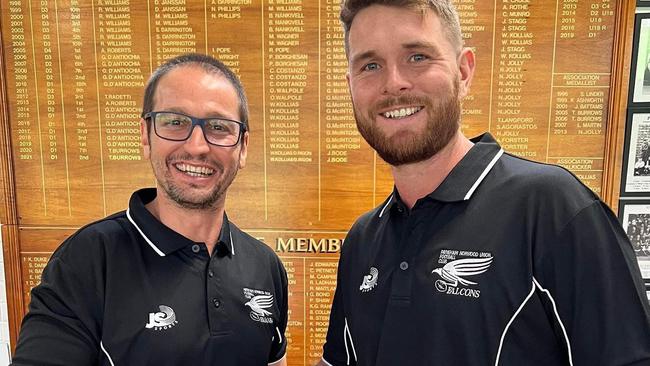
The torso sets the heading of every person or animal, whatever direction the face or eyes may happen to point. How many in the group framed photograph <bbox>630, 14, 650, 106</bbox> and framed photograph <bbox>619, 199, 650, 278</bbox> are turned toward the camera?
2

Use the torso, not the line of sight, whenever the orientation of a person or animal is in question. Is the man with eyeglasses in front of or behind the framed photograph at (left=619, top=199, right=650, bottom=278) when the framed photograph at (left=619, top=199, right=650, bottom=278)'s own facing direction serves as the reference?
in front

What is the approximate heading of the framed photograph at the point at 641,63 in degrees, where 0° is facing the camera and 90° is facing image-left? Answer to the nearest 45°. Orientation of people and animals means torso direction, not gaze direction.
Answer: approximately 0°

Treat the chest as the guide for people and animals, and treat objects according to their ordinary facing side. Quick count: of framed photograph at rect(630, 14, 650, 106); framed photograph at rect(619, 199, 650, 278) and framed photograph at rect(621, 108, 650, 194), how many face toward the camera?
3

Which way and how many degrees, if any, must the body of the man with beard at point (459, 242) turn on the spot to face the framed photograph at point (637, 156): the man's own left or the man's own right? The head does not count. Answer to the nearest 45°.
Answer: approximately 180°

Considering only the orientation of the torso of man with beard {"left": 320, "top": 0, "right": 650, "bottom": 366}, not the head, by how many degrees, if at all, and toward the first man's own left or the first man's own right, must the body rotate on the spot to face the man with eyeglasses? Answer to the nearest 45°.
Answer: approximately 45° to the first man's own right

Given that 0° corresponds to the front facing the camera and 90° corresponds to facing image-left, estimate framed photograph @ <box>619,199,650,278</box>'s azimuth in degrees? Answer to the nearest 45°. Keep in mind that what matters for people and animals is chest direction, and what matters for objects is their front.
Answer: approximately 0°

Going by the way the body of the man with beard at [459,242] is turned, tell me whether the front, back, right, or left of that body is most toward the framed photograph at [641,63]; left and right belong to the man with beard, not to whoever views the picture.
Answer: back
